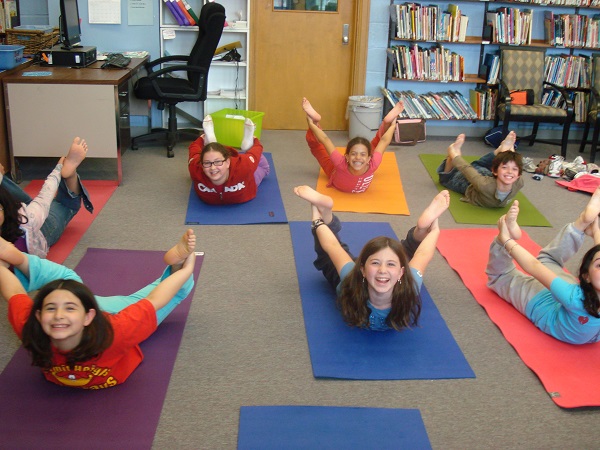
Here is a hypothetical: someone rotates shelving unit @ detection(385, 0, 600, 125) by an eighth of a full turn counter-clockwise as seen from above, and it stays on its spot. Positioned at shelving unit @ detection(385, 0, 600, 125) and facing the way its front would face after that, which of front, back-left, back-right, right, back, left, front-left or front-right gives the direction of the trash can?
right

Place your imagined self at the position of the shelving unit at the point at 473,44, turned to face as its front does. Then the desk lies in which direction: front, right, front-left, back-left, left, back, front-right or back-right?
front-right

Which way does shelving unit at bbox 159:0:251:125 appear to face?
toward the camera

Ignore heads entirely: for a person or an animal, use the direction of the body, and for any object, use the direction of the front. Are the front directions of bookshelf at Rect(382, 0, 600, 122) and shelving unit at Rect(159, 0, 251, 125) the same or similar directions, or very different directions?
same or similar directions

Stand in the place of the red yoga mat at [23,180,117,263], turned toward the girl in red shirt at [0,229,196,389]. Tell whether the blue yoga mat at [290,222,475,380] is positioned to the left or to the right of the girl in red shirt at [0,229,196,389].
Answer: left

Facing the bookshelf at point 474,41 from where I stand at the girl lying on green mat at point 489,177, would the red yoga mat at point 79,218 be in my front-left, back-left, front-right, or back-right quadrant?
back-left

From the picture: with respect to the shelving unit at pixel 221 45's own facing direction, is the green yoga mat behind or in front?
in front

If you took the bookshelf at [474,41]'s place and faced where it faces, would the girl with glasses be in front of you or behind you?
in front

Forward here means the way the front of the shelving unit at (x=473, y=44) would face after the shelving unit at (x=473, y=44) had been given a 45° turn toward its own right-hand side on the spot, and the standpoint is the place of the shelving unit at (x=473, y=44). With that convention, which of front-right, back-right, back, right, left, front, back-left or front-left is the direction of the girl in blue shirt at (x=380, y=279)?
front-left

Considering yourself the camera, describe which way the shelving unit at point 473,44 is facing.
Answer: facing the viewer
